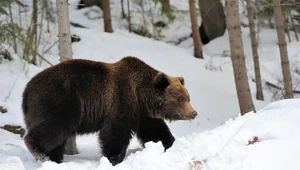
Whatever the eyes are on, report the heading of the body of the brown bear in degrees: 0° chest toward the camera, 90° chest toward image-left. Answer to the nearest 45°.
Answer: approximately 270°

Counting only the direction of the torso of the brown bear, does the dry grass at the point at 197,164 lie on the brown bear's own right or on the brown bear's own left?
on the brown bear's own right

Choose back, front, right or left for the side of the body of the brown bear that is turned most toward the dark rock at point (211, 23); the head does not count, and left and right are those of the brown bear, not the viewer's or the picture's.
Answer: left

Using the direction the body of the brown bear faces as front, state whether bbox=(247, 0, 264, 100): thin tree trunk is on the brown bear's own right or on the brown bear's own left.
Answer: on the brown bear's own left

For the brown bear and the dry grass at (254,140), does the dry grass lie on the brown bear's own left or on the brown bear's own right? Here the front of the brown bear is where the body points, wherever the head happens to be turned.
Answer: on the brown bear's own right
